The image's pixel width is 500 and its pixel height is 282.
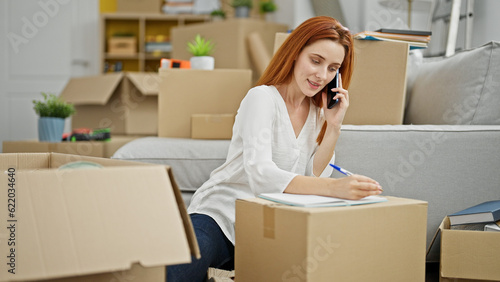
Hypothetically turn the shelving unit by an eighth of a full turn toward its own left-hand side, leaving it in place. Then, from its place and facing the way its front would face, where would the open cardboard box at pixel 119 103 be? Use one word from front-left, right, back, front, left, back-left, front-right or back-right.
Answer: front-right

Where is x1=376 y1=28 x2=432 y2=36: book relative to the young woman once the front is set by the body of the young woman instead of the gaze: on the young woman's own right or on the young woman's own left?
on the young woman's own left

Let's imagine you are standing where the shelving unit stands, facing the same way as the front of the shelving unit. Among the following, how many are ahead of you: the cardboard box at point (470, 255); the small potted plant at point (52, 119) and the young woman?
3

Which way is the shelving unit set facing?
toward the camera

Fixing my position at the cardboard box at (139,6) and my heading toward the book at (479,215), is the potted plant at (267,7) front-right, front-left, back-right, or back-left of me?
front-left

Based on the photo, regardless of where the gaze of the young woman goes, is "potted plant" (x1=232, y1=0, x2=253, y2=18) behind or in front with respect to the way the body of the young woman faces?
behind

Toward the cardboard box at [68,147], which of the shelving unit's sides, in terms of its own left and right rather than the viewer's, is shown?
front

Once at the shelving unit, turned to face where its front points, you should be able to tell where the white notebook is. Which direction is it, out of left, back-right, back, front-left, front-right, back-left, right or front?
front

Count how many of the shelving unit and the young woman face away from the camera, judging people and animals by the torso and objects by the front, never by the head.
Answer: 0
